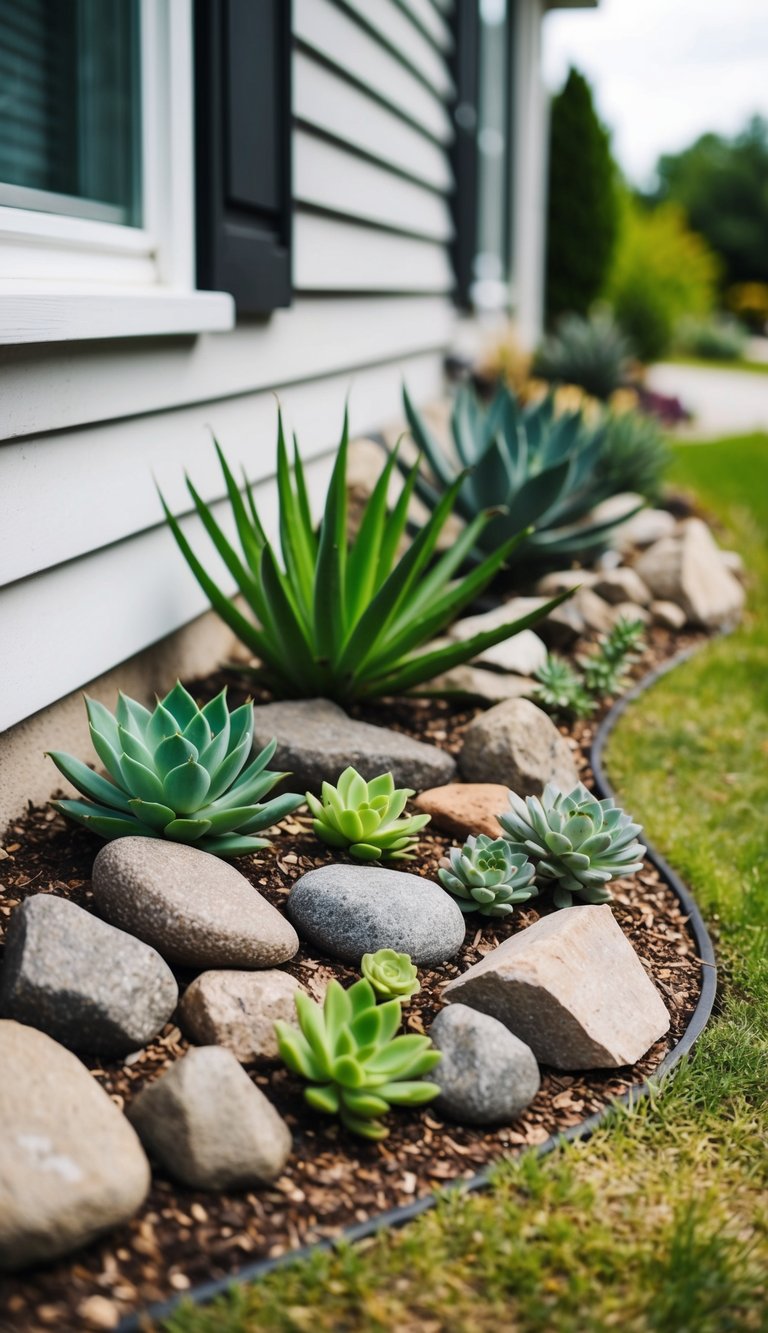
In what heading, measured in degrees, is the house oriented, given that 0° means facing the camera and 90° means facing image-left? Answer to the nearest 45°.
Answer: approximately 315°

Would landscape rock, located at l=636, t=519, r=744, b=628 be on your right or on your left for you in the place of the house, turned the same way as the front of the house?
on your left

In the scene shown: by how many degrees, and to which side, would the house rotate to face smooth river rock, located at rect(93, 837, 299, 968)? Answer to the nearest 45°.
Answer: approximately 45° to its right

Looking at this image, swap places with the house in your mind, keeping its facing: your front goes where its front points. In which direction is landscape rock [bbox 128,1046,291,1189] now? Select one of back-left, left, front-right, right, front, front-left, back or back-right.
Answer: front-right

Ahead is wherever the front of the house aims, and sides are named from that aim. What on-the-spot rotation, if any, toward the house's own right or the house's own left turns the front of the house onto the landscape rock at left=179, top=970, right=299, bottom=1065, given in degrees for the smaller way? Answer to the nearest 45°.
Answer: approximately 45° to the house's own right

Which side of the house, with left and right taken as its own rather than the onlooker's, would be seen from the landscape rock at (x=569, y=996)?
front

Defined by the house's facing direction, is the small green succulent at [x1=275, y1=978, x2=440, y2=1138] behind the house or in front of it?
in front

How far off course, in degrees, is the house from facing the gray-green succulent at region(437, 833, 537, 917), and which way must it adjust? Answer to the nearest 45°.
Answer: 0° — it already faces it

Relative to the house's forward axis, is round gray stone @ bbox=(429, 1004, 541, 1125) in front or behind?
in front
